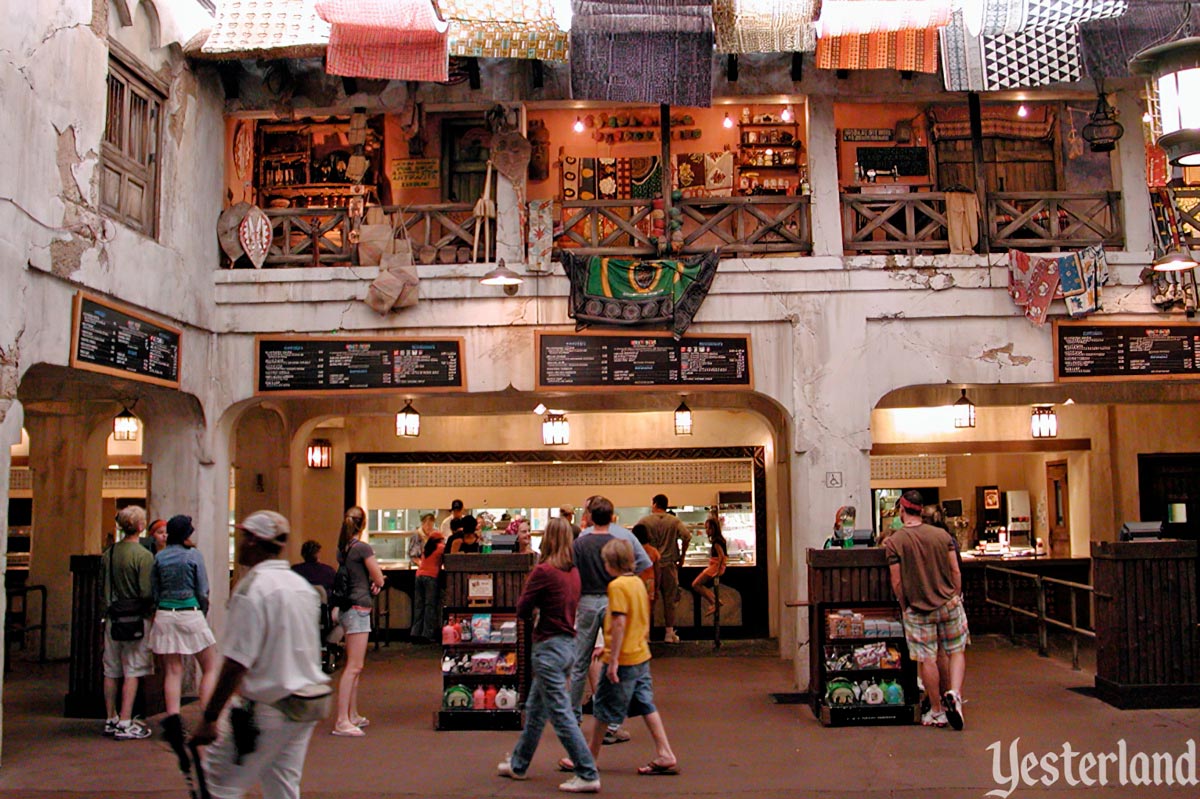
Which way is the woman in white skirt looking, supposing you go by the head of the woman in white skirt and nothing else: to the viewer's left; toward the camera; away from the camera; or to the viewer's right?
away from the camera

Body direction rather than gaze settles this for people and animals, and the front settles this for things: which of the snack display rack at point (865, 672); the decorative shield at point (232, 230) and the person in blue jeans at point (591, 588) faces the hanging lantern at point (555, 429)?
the person in blue jeans

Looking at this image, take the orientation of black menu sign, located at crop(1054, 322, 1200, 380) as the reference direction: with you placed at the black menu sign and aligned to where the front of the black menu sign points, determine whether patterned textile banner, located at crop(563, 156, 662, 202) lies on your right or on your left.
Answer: on your right

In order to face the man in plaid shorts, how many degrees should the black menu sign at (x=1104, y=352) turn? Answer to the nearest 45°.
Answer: approximately 45° to its right

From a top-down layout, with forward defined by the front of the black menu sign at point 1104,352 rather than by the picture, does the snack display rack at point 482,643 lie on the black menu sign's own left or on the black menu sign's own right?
on the black menu sign's own right

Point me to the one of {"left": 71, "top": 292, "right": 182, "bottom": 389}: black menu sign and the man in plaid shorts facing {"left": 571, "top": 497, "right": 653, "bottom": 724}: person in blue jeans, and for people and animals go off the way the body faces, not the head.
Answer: the black menu sign

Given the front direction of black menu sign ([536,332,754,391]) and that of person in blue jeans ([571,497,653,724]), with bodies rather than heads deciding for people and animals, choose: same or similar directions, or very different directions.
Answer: very different directions

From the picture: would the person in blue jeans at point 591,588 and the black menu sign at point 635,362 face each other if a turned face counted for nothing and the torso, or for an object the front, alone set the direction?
yes

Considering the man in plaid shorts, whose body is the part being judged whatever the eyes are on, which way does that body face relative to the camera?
away from the camera

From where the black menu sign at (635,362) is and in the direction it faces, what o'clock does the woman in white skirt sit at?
The woman in white skirt is roughly at 2 o'clock from the black menu sign.

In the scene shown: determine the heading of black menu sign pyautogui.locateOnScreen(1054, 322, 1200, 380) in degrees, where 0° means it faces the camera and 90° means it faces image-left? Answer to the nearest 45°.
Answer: approximately 0°

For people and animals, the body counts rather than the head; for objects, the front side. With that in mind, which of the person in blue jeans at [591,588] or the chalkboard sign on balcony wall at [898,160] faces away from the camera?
the person in blue jeans

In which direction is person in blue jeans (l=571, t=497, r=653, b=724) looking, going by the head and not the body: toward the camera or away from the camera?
away from the camera

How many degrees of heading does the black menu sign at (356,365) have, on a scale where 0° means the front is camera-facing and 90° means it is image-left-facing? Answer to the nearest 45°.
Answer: approximately 0°
